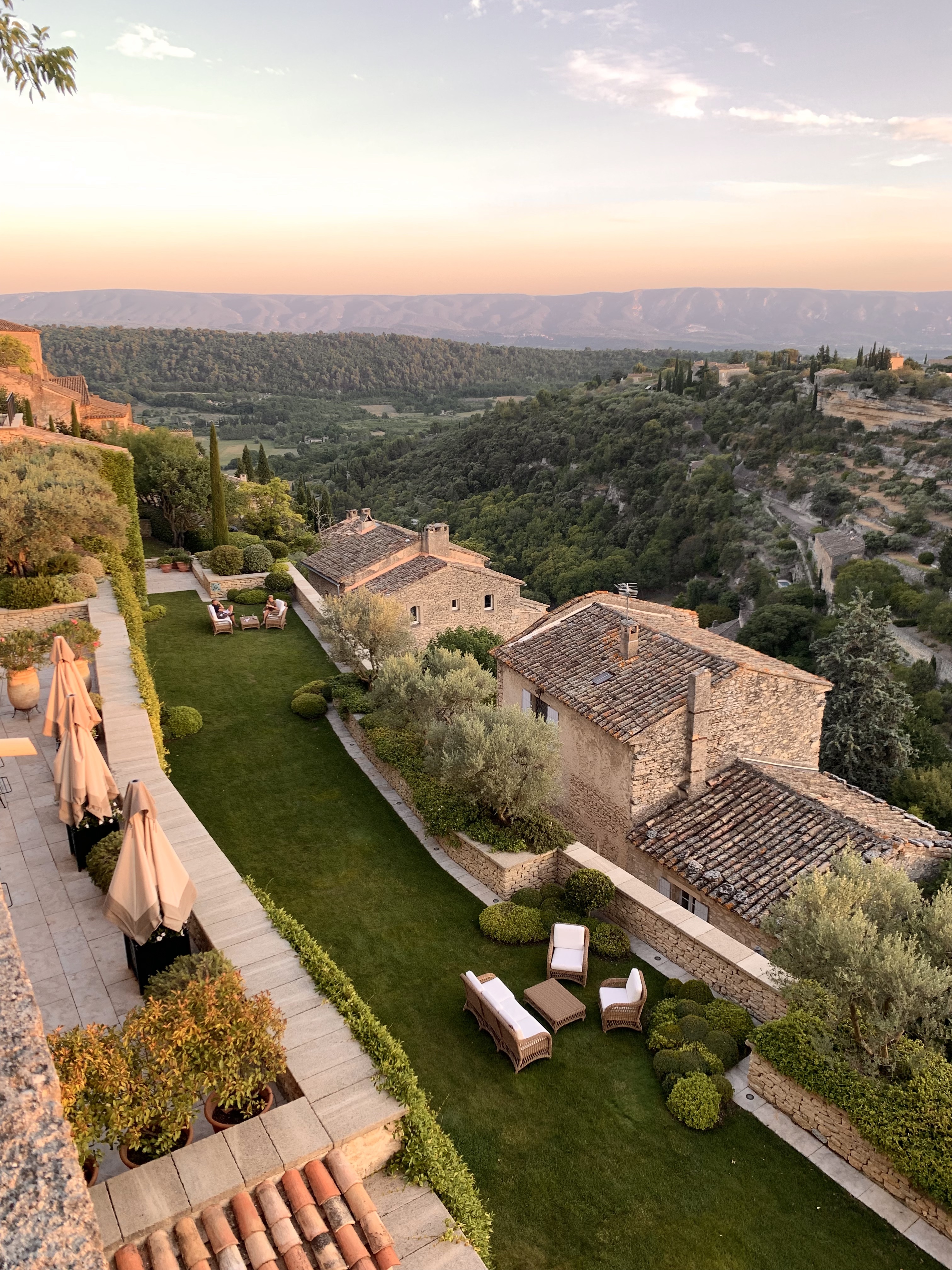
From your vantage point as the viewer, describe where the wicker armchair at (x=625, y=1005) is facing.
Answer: facing to the left of the viewer

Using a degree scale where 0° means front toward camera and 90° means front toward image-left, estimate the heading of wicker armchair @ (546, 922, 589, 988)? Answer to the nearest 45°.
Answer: approximately 0°

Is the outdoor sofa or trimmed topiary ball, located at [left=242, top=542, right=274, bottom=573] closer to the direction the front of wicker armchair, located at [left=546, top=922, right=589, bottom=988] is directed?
the outdoor sofa

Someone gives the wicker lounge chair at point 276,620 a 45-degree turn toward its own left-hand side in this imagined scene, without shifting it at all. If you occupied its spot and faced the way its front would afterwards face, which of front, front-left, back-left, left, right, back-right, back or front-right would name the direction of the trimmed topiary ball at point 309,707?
front-left

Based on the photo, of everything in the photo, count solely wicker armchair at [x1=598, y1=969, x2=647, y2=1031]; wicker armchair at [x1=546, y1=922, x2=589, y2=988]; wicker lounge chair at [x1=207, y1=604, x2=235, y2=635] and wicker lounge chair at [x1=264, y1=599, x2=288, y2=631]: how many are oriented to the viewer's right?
1

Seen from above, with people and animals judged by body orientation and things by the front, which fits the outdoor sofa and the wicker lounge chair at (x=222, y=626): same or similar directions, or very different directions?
same or similar directions

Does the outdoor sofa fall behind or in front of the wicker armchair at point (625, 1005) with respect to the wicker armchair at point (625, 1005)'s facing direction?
in front

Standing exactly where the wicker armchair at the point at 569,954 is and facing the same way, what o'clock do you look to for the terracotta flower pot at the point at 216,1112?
The terracotta flower pot is roughly at 1 o'clock from the wicker armchair.

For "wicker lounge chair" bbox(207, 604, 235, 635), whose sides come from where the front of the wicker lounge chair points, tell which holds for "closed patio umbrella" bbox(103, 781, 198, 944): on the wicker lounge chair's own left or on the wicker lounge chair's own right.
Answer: on the wicker lounge chair's own right

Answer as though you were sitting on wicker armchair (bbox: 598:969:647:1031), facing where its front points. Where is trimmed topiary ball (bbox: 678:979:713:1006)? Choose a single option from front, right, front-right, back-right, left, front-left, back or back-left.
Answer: back-right

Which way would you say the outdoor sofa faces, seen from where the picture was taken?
facing away from the viewer and to the right of the viewer

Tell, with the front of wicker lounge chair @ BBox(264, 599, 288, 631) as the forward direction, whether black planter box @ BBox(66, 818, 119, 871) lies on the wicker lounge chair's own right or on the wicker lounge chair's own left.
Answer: on the wicker lounge chair's own left

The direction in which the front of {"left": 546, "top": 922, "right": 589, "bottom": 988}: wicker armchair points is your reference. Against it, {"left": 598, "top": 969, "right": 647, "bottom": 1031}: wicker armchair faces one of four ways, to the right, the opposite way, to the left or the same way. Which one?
to the right

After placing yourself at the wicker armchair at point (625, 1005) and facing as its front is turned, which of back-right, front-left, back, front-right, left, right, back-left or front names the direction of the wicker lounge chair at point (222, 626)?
front-right

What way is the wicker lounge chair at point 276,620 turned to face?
to the viewer's left

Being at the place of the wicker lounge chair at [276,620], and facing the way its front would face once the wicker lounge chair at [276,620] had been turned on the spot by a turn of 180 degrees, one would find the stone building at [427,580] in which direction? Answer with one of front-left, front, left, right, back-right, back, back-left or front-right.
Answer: front-left

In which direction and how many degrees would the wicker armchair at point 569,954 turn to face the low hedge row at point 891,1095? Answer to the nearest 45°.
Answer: approximately 45° to its left

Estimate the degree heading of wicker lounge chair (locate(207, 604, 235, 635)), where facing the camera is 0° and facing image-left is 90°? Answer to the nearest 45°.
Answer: approximately 270°
